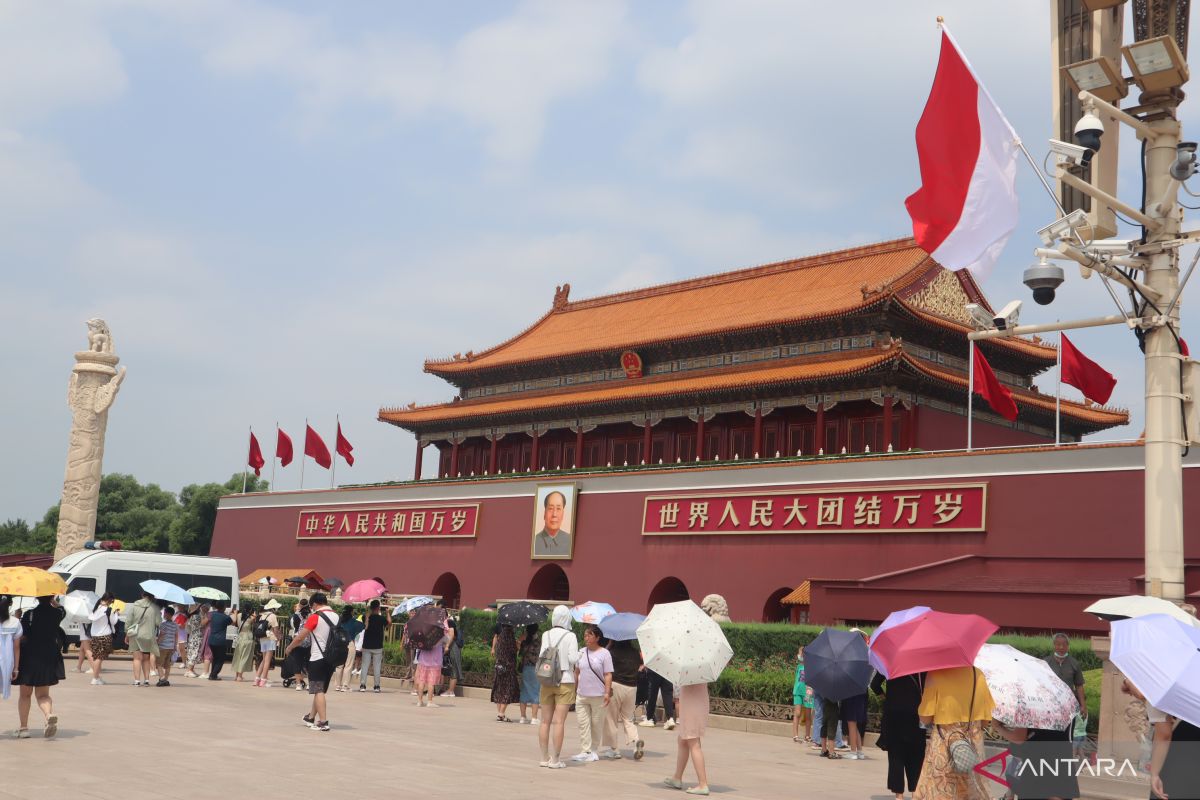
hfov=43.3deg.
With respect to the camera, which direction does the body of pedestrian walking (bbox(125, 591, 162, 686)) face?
away from the camera

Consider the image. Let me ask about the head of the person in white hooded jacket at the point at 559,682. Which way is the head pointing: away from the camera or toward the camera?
away from the camera

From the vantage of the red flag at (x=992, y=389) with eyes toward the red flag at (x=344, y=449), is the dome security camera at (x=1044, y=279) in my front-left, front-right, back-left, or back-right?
back-left

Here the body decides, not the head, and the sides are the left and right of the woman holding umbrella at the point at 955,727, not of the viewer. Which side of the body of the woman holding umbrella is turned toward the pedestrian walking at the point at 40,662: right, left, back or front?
left

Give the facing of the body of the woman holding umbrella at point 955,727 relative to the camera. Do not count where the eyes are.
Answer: away from the camera
